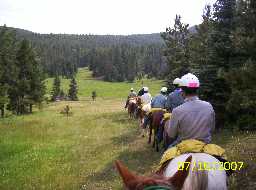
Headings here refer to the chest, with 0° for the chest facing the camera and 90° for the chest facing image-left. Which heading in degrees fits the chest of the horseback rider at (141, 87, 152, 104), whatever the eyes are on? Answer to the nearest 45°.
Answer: approximately 180°

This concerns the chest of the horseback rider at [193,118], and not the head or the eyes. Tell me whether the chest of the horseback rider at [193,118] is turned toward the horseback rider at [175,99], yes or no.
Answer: yes

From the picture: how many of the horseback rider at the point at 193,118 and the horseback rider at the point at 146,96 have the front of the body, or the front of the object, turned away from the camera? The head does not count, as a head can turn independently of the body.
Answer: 2

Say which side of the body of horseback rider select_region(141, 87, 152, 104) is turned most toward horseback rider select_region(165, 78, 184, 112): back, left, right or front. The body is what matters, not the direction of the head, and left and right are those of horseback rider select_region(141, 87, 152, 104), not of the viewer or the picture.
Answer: back

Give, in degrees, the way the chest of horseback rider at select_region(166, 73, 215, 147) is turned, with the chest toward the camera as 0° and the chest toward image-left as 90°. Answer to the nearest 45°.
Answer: approximately 180°

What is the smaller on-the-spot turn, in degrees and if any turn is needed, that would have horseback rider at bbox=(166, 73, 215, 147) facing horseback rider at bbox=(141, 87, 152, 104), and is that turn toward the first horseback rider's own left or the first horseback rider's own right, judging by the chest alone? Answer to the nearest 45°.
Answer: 0° — they already face them

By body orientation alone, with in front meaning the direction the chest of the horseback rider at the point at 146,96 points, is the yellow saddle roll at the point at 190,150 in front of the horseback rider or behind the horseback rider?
behind

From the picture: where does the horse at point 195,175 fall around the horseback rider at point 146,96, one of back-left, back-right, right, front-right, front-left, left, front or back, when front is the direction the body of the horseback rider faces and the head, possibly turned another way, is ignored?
back

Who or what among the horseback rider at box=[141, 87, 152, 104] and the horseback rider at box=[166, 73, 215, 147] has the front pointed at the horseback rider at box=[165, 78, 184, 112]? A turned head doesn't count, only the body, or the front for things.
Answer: the horseback rider at box=[166, 73, 215, 147]
